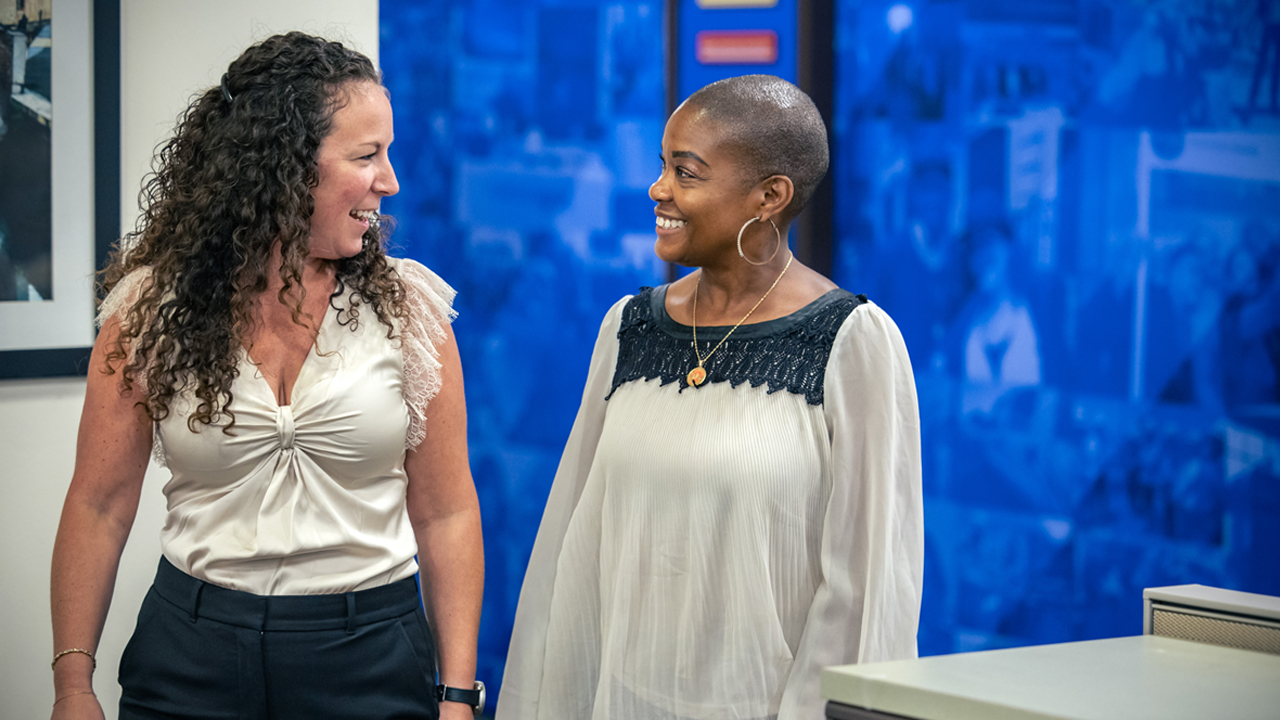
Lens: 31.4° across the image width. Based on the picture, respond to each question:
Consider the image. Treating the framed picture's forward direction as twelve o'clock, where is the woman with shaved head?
The woman with shaved head is roughly at 11 o'clock from the framed picture.

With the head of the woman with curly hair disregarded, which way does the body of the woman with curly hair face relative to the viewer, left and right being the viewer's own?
facing the viewer

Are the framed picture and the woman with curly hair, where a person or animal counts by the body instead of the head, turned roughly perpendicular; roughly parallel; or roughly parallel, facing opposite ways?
roughly parallel

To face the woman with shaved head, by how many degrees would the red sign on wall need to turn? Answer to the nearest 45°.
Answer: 0° — it already faces them

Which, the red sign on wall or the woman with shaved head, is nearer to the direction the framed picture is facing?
the woman with shaved head

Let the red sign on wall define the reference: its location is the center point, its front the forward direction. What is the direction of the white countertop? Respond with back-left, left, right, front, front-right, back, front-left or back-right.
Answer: front

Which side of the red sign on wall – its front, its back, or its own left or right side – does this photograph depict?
front

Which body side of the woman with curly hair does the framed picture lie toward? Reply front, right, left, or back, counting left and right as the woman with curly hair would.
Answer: back

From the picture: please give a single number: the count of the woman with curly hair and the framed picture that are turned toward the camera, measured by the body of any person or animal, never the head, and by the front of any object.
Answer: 2

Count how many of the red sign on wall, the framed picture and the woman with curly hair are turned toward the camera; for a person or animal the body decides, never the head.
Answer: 3

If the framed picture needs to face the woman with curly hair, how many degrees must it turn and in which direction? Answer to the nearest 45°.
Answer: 0° — it already faces them

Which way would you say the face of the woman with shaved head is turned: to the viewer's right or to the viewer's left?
to the viewer's left

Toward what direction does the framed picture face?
toward the camera

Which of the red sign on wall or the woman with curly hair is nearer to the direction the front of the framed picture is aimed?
the woman with curly hair
